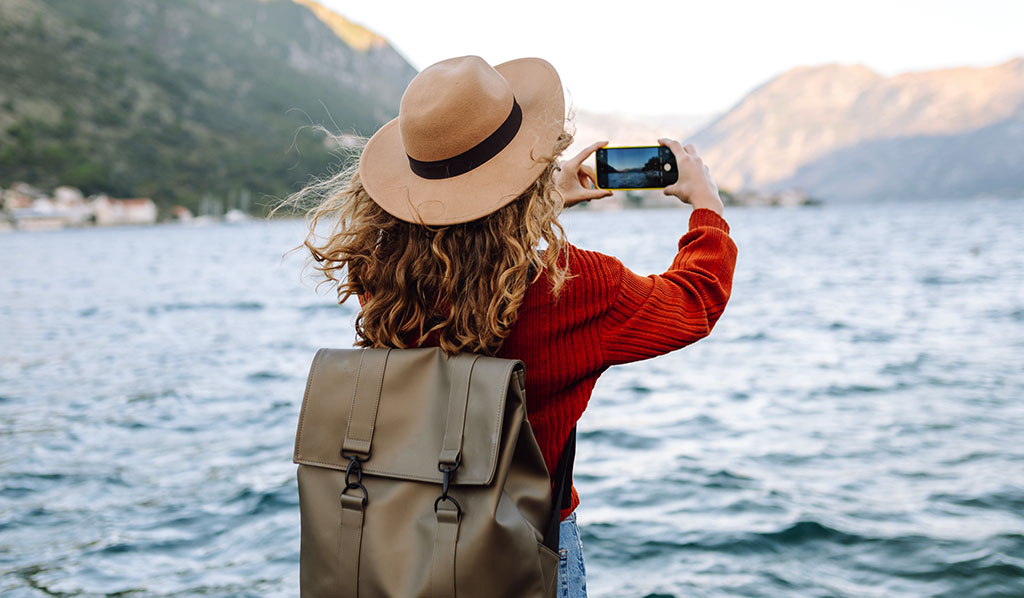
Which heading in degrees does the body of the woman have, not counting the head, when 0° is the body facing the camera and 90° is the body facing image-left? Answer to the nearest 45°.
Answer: approximately 225°

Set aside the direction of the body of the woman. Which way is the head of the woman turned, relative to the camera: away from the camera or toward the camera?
away from the camera
